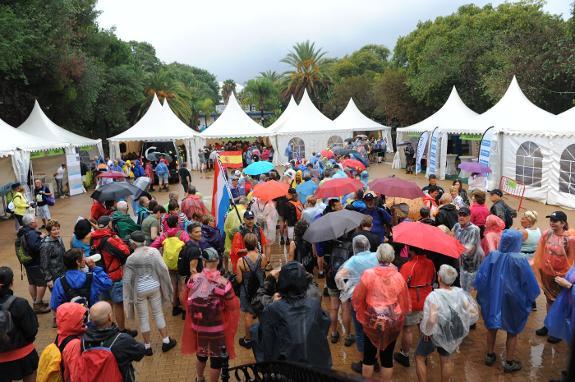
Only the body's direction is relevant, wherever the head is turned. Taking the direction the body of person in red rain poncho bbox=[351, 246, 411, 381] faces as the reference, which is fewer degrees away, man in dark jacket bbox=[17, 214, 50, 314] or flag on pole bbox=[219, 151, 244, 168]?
the flag on pole

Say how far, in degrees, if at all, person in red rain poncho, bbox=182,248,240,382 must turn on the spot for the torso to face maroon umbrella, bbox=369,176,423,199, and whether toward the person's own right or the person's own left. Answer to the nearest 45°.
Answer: approximately 45° to the person's own right

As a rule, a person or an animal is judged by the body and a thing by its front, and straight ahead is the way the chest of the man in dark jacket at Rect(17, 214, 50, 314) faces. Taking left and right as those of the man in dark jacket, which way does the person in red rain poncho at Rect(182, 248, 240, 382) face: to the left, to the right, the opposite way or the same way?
to the left

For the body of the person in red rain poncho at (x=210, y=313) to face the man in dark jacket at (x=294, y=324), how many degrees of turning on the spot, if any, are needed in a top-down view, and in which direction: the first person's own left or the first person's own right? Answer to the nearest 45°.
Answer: approximately 135° to the first person's own right

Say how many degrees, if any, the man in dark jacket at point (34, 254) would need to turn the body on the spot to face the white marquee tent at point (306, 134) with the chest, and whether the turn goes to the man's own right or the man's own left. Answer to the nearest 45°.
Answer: approximately 45° to the man's own left

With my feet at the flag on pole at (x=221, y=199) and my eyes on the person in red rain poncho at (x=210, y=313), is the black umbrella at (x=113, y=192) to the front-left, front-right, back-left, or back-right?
back-right

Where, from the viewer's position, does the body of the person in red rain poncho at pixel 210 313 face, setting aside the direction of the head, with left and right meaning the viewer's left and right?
facing away from the viewer

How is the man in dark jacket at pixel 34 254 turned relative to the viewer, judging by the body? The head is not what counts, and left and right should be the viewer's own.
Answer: facing to the right of the viewer

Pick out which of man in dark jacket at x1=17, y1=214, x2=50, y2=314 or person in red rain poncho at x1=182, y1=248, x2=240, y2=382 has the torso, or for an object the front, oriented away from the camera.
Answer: the person in red rain poncho

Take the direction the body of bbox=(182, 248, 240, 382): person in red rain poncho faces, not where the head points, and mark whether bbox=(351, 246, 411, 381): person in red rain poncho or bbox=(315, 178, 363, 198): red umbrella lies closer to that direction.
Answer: the red umbrella

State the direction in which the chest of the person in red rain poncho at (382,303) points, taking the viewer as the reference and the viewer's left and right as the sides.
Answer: facing away from the viewer

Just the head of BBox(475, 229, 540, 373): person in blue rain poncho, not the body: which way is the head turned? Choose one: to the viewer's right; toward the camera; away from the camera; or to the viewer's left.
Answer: away from the camera

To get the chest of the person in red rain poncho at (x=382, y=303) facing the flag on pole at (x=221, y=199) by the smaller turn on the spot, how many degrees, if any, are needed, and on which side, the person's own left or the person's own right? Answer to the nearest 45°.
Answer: approximately 45° to the person's own left

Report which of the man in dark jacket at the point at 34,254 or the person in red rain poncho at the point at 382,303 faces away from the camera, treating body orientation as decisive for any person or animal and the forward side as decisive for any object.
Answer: the person in red rain poncho

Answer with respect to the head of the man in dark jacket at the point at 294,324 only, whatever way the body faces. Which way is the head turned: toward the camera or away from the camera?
away from the camera

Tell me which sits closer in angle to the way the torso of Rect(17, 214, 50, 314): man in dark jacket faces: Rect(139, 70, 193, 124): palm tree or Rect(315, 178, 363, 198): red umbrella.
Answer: the red umbrella

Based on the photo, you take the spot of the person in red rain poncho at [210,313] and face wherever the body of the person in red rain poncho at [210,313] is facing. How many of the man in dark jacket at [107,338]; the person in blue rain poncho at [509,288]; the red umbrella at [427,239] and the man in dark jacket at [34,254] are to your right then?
2

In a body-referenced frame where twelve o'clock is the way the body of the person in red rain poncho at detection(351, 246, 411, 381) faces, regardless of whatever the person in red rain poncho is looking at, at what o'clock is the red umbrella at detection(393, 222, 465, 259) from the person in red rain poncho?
The red umbrella is roughly at 1 o'clock from the person in red rain poncho.
